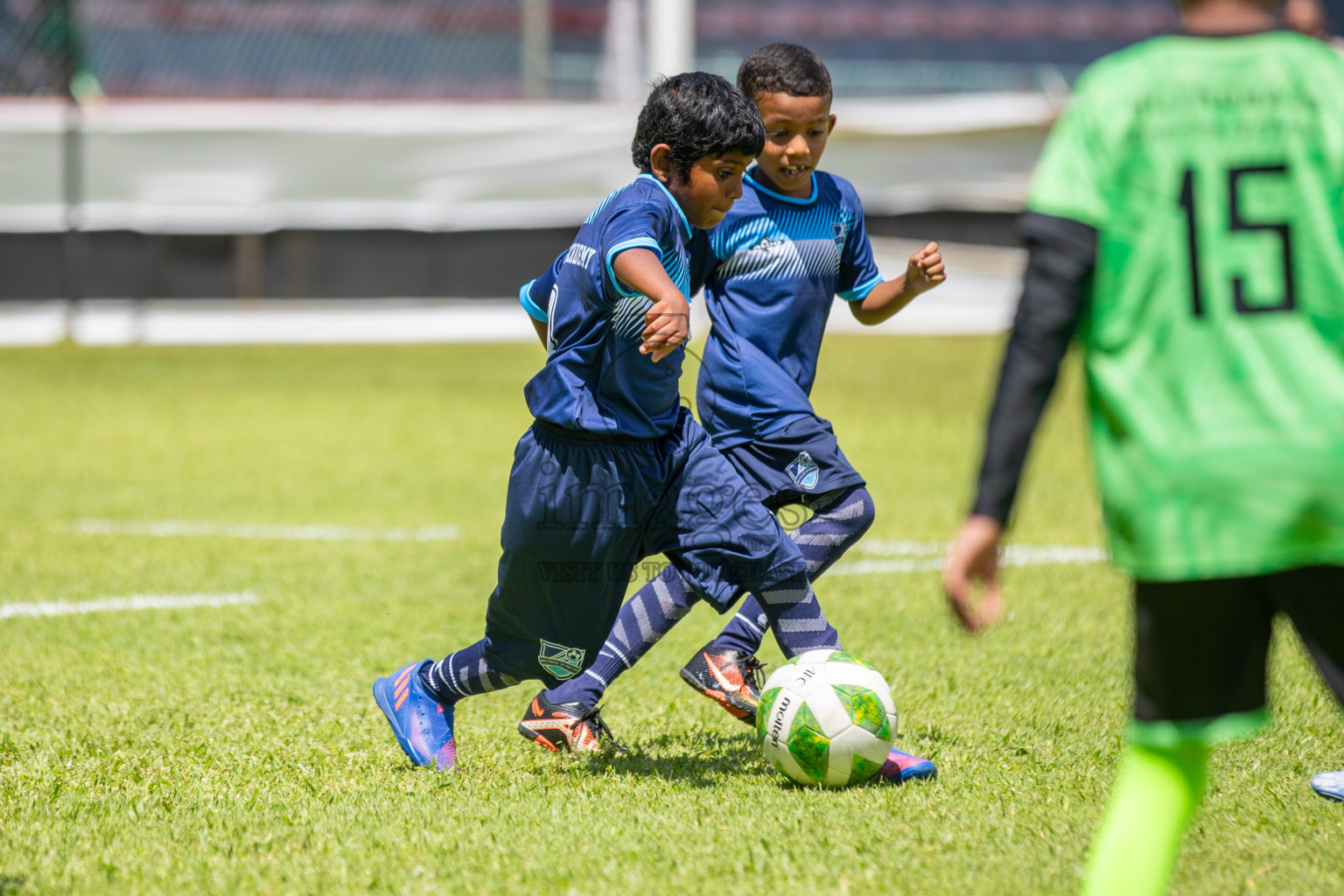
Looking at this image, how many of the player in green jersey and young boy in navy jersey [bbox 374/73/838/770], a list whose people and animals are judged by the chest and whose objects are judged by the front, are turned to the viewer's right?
1

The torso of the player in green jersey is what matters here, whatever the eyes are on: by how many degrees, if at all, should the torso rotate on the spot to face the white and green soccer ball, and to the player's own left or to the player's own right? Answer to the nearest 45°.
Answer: approximately 45° to the player's own left

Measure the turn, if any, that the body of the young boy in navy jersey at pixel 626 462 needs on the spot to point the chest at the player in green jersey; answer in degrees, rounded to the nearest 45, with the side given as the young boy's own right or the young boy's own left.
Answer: approximately 45° to the young boy's own right

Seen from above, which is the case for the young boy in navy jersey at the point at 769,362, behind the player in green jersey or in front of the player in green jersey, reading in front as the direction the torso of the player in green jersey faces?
in front

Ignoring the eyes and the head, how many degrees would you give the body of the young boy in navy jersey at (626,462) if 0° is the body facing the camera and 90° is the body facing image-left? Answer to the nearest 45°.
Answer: approximately 270°

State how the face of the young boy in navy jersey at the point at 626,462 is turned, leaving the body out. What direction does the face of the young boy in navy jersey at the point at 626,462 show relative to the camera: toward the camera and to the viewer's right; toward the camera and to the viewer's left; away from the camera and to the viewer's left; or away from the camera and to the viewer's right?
toward the camera and to the viewer's right

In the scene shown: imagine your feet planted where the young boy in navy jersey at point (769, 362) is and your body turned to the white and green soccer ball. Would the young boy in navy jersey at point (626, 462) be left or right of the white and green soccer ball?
right

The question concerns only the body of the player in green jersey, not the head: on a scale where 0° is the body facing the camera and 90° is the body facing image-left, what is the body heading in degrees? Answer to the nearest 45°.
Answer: approximately 180°

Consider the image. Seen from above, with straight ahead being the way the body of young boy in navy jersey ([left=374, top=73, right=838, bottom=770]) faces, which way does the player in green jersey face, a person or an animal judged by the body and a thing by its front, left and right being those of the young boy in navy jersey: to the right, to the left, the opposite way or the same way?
to the left
